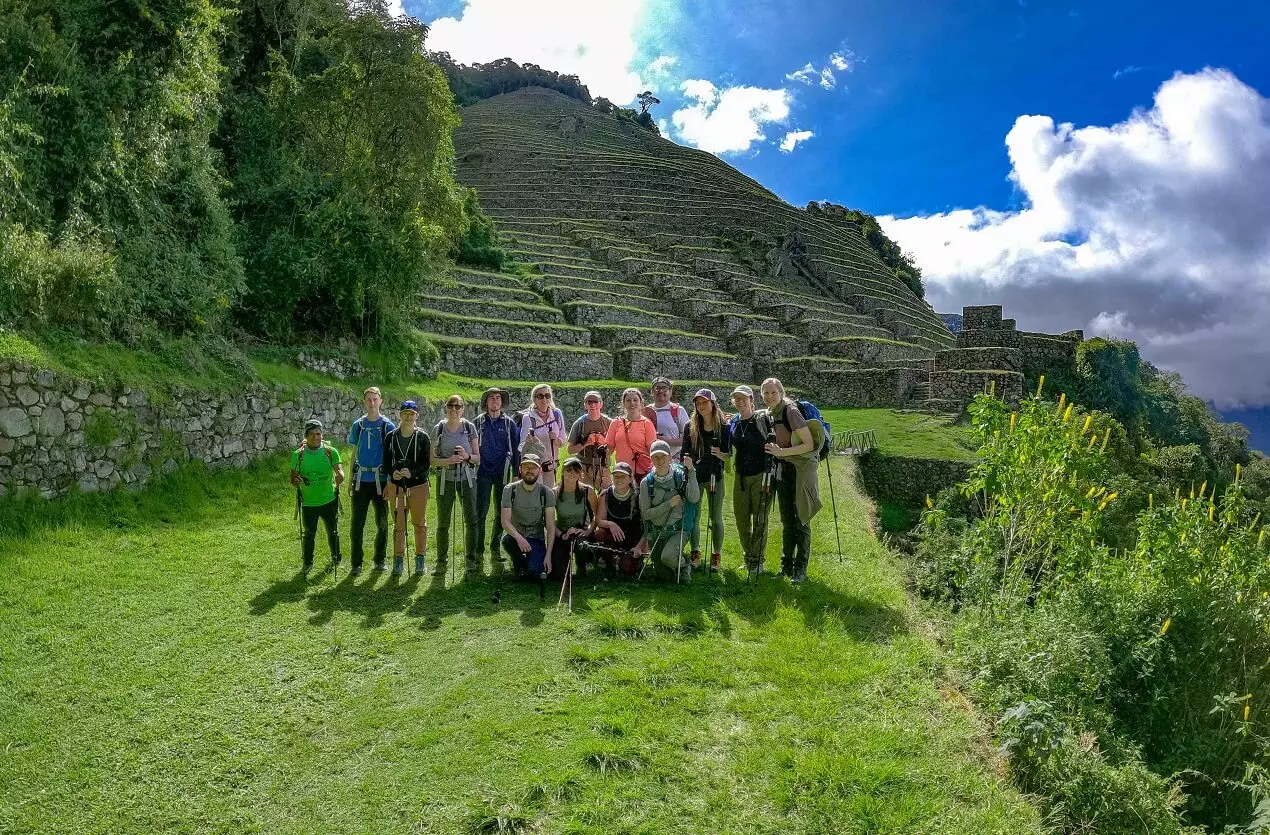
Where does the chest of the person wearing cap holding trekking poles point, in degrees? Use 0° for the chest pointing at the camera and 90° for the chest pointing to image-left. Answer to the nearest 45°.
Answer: approximately 0°

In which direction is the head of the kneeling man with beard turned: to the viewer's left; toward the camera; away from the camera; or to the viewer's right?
toward the camera

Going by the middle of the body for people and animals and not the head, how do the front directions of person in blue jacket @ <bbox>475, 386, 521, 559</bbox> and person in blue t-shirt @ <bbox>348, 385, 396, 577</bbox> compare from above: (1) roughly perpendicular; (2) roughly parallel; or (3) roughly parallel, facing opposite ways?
roughly parallel

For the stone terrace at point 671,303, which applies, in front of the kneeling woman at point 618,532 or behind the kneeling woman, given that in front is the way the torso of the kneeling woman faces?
behind

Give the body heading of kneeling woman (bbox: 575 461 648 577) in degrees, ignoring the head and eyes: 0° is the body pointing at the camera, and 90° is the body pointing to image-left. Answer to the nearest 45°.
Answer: approximately 0°

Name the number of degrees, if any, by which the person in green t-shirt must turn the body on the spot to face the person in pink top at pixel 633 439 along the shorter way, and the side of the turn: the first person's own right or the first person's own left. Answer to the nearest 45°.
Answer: approximately 90° to the first person's own left

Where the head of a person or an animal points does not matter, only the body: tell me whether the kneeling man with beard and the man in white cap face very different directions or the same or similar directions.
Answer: same or similar directions

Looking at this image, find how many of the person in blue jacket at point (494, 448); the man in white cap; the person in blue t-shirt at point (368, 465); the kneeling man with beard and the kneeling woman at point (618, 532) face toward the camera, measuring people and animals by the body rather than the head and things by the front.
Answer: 5

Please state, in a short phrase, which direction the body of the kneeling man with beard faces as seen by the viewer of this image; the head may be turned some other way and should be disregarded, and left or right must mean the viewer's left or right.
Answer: facing the viewer

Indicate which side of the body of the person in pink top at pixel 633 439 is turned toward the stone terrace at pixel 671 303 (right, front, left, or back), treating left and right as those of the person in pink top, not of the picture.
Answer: back

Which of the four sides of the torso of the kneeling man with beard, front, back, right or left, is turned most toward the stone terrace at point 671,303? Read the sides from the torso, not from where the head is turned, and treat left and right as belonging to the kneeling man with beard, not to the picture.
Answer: back

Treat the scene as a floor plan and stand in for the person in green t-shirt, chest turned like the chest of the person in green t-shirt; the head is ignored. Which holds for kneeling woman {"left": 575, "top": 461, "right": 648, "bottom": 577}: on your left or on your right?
on your left

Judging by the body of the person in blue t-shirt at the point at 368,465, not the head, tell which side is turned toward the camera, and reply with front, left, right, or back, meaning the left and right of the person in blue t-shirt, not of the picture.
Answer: front
